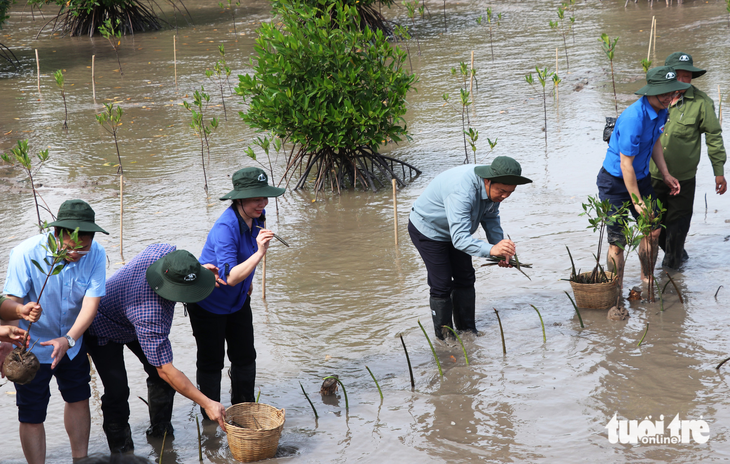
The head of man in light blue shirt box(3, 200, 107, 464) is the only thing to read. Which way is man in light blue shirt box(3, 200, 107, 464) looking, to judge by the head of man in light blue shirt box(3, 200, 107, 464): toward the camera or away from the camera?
toward the camera

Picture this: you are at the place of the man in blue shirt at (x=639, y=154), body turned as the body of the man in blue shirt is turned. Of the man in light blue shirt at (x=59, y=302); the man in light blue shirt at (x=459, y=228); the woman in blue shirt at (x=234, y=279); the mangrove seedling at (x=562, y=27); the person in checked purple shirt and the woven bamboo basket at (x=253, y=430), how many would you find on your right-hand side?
5

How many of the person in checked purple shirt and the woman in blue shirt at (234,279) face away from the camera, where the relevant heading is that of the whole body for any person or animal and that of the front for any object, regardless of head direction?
0

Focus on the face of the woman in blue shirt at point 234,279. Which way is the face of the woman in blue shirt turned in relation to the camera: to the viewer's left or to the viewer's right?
to the viewer's right

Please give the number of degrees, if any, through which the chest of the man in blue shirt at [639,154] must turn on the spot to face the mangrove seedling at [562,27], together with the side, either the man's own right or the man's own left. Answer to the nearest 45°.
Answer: approximately 135° to the man's own left

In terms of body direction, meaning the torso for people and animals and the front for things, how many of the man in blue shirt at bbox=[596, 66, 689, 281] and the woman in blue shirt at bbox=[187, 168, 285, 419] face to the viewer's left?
0

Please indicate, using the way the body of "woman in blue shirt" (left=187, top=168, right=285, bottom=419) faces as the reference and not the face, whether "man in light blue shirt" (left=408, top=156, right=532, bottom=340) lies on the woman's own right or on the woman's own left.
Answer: on the woman's own left

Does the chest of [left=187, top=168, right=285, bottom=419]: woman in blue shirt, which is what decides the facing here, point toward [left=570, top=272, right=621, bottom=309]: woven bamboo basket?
no

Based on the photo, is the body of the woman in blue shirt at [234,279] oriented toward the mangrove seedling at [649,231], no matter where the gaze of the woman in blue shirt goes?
no

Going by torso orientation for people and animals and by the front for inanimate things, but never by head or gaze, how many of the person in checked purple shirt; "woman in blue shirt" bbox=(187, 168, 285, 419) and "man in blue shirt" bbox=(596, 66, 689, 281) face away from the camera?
0

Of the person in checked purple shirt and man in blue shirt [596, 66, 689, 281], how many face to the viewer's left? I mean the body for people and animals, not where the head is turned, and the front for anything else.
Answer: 0

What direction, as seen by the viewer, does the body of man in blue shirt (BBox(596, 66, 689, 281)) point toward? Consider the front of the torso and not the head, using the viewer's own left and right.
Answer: facing the viewer and to the right of the viewer

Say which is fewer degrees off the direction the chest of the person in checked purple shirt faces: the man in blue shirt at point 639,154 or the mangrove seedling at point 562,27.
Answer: the man in blue shirt
